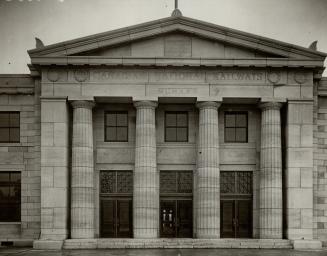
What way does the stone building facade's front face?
toward the camera
